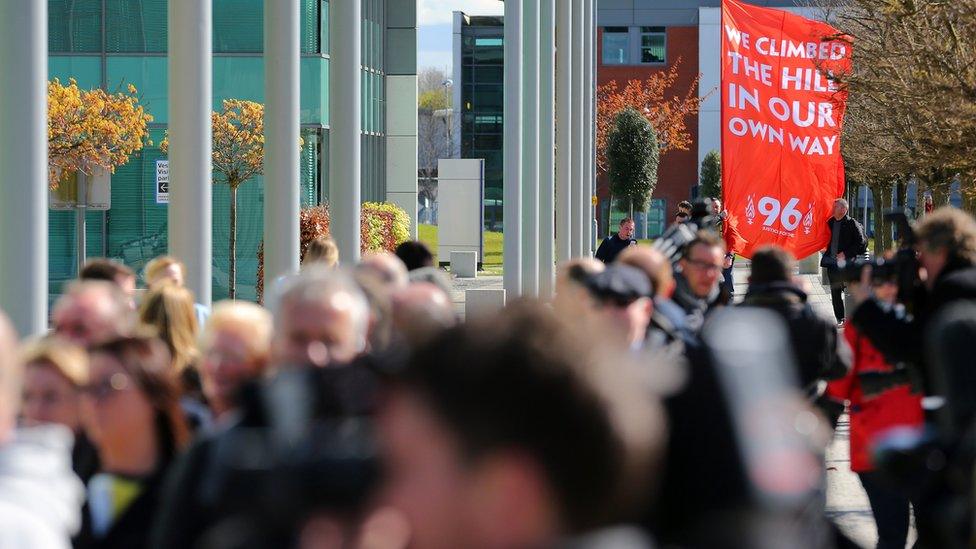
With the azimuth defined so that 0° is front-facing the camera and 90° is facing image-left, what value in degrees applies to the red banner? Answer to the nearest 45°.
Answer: approximately 0°

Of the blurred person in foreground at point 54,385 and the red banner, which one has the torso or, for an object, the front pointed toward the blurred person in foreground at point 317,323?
the red banner

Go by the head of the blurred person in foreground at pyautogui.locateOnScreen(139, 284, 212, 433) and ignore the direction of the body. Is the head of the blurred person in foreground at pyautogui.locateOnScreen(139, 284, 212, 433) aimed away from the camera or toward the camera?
away from the camera

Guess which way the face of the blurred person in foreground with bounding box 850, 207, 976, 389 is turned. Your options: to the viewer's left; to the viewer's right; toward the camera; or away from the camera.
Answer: to the viewer's left

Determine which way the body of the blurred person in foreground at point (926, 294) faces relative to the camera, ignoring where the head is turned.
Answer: to the viewer's left

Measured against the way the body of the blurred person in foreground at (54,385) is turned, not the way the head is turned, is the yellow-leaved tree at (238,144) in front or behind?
behind

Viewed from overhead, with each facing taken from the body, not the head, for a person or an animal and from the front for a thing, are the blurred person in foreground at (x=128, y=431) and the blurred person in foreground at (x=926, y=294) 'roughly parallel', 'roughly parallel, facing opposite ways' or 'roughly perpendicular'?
roughly perpendicular

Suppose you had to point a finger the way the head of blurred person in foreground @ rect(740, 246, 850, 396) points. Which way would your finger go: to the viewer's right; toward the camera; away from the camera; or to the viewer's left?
away from the camera

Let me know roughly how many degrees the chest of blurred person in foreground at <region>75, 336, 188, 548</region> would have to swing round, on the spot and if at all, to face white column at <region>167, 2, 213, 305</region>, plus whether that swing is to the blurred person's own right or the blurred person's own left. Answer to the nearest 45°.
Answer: approximately 135° to the blurred person's own right

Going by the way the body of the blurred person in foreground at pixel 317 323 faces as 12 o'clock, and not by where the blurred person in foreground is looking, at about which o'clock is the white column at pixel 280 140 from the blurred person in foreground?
The white column is roughly at 6 o'clock from the blurred person in foreground.
